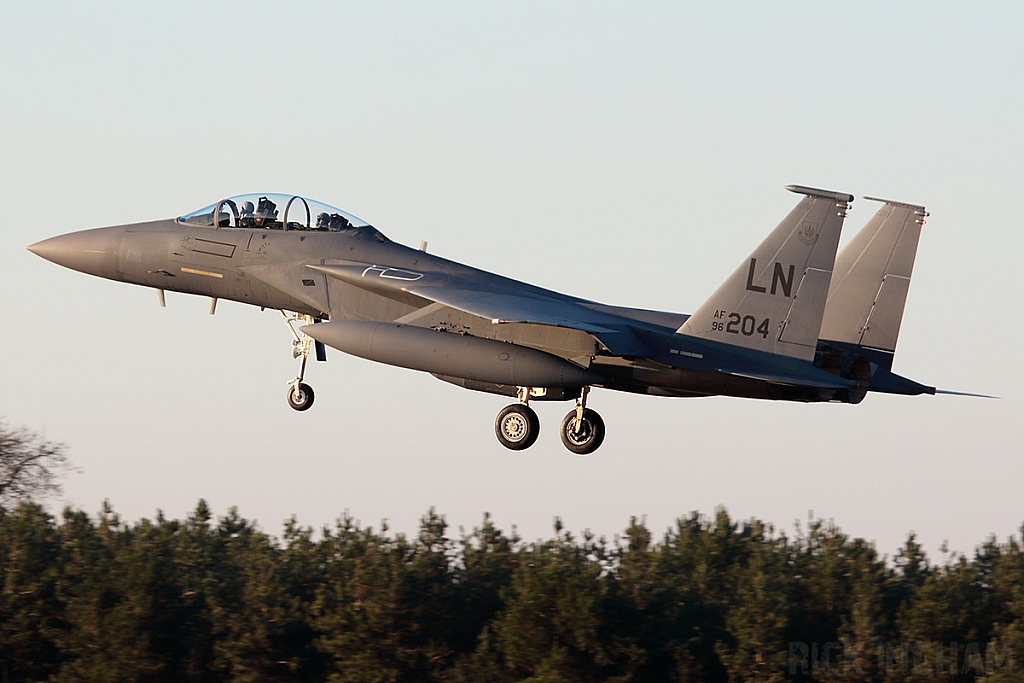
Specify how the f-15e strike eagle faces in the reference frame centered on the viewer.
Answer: facing away from the viewer and to the left of the viewer
